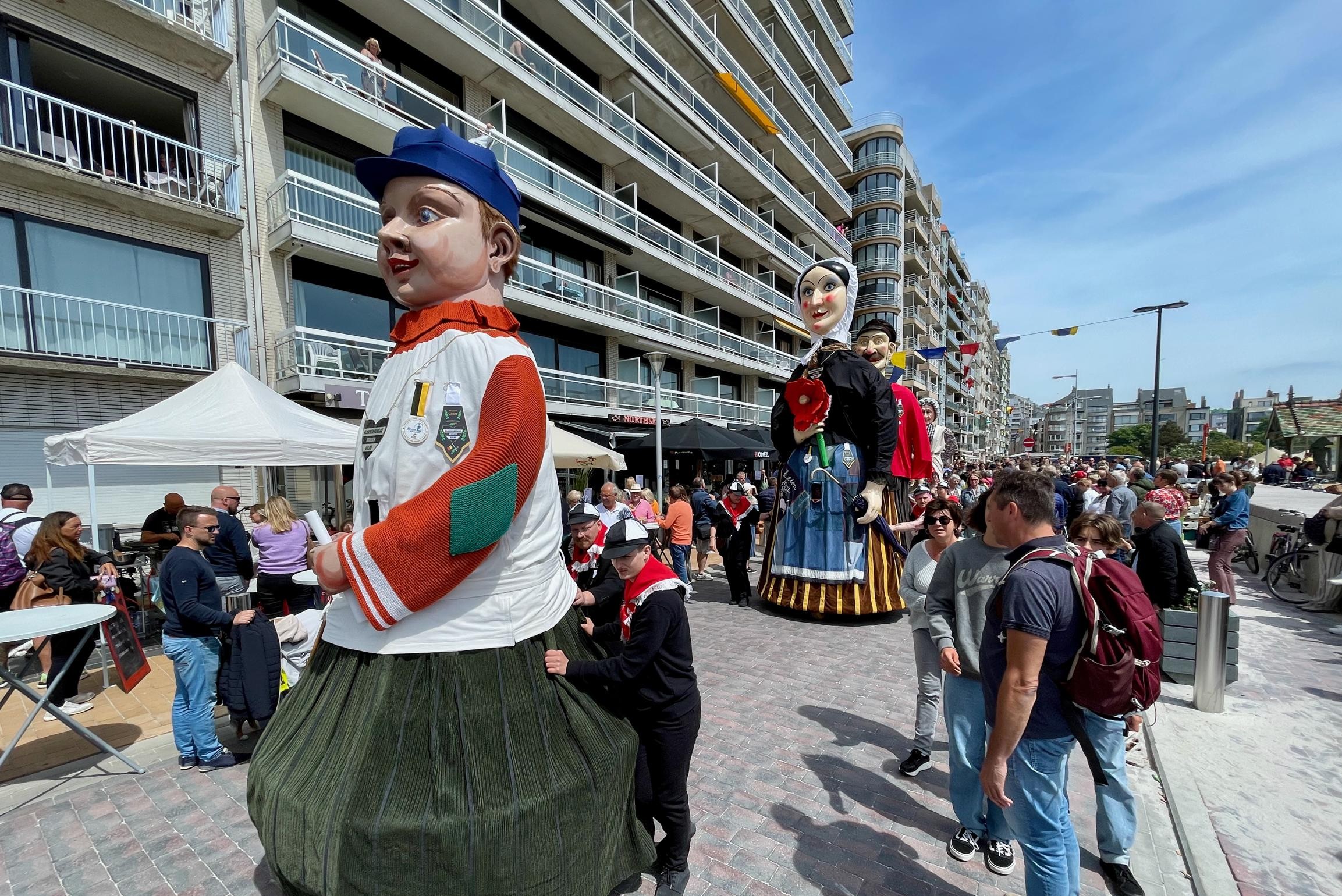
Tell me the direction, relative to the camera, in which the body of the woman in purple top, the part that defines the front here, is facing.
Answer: away from the camera

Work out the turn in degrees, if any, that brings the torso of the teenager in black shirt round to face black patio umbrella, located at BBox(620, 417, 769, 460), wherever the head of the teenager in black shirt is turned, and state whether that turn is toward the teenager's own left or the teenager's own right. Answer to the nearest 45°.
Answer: approximately 135° to the teenager's own right

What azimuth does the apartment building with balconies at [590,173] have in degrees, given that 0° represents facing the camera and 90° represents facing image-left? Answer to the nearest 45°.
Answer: approximately 315°

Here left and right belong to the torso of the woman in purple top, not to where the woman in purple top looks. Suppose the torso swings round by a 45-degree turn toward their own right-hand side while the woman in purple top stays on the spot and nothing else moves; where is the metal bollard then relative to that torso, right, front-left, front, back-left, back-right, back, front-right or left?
right

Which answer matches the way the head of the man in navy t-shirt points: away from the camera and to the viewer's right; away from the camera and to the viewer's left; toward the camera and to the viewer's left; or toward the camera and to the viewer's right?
away from the camera and to the viewer's left

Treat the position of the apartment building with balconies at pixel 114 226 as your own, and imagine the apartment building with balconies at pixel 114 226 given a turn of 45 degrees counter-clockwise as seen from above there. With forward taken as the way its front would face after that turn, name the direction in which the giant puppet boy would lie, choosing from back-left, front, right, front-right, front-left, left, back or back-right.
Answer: right

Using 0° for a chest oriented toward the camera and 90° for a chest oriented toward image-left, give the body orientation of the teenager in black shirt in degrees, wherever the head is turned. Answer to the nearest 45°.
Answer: approximately 45°

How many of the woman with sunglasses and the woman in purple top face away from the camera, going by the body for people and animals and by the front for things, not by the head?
1

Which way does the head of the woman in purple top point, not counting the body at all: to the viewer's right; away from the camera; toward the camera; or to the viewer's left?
away from the camera

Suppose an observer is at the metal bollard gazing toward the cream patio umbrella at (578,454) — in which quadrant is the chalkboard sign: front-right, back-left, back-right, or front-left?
front-left

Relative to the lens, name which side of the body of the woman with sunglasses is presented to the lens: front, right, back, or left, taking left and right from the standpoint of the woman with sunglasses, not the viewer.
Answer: front

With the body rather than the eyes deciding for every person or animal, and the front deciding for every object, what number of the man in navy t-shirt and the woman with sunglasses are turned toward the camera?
1

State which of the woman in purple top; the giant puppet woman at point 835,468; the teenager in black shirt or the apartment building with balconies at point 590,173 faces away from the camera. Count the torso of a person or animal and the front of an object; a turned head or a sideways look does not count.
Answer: the woman in purple top

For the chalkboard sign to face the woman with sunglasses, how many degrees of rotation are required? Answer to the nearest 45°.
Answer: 0° — it already faces them

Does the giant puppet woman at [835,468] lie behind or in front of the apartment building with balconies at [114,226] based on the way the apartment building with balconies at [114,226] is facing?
in front

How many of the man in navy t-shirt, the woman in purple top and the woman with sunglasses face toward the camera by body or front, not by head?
1

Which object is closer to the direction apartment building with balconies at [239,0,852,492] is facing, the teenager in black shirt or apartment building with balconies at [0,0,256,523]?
the teenager in black shirt
